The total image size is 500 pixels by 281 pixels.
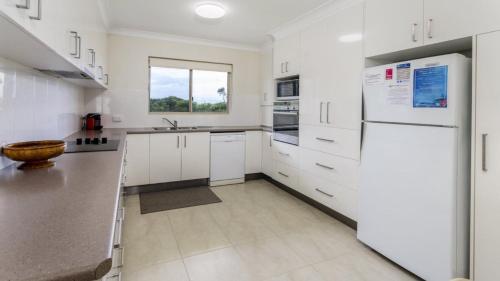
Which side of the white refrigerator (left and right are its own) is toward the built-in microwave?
right

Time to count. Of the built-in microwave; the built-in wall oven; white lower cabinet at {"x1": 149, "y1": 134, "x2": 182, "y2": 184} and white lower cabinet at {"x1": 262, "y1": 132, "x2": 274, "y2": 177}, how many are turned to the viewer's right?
0

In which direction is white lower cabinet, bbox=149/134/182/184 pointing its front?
toward the camera

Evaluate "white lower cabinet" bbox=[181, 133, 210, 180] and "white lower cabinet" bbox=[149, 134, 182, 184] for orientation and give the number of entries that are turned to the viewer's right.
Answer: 0

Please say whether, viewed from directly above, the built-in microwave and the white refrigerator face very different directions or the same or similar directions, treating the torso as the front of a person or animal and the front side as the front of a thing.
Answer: same or similar directions

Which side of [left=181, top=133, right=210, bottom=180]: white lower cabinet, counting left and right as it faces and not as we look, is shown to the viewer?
front

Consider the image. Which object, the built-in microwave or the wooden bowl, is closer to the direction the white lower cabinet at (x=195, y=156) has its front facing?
the wooden bowl

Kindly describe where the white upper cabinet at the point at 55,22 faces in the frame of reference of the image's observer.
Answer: facing to the right of the viewer

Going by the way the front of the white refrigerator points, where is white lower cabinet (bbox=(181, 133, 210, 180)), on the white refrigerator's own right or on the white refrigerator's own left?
on the white refrigerator's own right

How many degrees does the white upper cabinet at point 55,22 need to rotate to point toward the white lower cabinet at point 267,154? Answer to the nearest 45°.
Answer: approximately 45° to its left

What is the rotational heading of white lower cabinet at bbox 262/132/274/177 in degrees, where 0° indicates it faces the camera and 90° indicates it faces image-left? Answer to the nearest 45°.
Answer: approximately 45°

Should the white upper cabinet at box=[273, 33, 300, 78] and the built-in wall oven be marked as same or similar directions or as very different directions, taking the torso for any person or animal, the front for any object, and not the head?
same or similar directions

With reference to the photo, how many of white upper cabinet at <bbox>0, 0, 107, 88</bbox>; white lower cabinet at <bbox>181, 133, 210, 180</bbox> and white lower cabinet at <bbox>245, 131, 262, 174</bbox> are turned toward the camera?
2

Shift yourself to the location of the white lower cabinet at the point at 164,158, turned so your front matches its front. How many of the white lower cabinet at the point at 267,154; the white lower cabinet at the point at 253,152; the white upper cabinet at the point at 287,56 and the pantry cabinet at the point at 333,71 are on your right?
0

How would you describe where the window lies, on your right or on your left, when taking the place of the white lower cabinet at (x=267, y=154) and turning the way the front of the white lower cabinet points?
on your right
